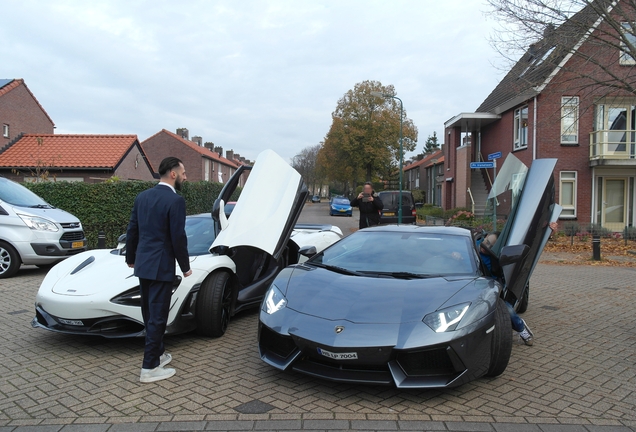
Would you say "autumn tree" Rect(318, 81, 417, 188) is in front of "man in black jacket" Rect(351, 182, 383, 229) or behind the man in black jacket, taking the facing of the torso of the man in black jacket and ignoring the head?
behind

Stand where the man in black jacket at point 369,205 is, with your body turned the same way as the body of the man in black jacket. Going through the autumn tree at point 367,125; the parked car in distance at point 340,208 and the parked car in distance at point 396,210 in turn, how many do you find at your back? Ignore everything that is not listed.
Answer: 3

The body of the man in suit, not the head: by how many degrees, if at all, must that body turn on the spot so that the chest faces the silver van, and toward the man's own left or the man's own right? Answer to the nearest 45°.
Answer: approximately 45° to the man's own left

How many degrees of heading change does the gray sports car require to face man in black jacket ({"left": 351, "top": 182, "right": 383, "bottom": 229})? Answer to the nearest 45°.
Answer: approximately 135° to its right

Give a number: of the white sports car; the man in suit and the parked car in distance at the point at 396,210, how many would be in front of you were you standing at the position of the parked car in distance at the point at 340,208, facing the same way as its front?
3

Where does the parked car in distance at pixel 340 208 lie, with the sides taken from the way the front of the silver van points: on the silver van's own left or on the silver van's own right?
on the silver van's own left

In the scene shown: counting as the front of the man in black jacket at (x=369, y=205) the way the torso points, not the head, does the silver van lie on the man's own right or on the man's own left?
on the man's own right

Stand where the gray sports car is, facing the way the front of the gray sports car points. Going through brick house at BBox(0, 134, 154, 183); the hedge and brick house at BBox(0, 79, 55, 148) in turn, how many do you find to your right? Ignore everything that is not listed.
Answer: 3

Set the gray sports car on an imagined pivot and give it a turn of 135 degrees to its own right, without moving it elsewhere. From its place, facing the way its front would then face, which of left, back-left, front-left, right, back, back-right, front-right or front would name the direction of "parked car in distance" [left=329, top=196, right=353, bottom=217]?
front
